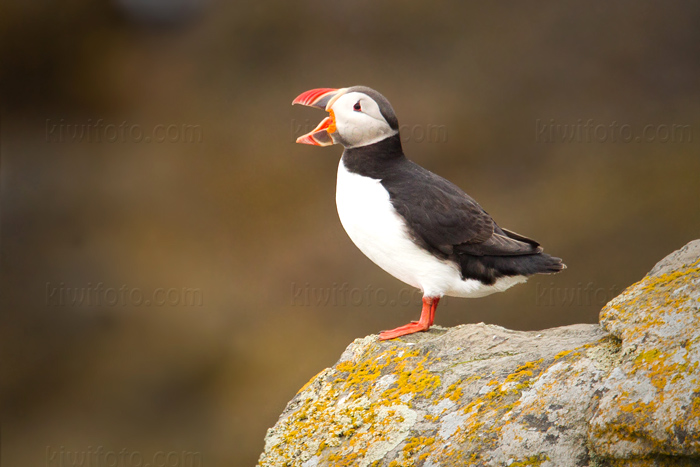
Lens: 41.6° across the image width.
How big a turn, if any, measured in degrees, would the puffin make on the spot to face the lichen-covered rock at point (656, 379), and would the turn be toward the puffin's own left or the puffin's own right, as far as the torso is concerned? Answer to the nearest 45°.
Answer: approximately 135° to the puffin's own left

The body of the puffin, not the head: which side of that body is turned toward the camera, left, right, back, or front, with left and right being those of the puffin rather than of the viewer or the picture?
left
